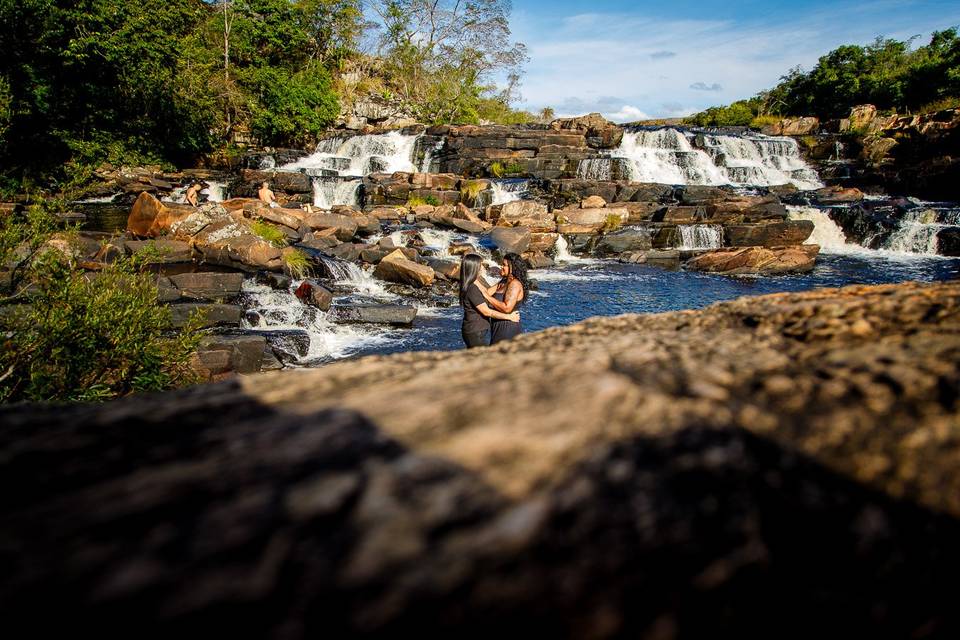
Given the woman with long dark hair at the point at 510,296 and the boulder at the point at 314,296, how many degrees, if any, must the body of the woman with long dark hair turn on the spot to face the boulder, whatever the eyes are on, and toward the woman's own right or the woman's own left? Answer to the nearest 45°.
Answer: approximately 45° to the woman's own right

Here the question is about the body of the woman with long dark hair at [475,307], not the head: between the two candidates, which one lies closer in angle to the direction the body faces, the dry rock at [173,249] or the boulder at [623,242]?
the boulder

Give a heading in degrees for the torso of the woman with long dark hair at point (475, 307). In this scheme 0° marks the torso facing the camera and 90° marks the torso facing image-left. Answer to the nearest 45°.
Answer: approximately 270°

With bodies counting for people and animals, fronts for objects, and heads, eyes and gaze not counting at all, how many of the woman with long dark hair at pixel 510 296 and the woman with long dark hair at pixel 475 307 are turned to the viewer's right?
1

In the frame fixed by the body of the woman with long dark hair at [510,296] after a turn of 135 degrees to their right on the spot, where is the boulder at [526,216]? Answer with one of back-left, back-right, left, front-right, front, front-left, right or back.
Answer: front-left

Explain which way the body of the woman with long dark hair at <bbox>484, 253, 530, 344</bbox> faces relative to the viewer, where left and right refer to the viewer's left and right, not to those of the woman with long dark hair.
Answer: facing to the left of the viewer

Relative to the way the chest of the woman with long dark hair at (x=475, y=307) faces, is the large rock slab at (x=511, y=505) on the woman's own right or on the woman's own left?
on the woman's own right

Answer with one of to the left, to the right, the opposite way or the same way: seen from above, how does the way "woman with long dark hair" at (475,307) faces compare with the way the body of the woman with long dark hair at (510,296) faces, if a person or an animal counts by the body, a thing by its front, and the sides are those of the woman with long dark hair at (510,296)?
the opposite way

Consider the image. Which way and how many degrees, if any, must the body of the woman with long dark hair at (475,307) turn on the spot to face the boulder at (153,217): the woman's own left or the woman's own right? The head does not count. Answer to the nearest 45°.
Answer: approximately 135° to the woman's own left

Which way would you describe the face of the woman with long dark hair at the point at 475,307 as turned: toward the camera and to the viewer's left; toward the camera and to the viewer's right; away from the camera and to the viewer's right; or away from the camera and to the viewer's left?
away from the camera and to the viewer's right

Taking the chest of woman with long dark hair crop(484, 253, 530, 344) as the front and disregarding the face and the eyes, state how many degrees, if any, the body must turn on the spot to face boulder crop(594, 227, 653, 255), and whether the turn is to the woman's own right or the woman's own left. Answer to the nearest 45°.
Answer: approximately 90° to the woman's own right

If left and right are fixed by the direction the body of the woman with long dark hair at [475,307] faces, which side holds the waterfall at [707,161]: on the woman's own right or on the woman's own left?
on the woman's own left
